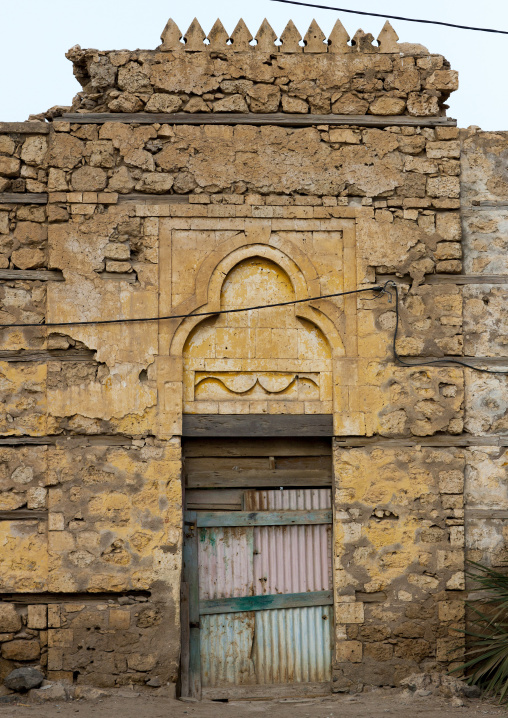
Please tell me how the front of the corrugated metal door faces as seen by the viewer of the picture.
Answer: facing the viewer
